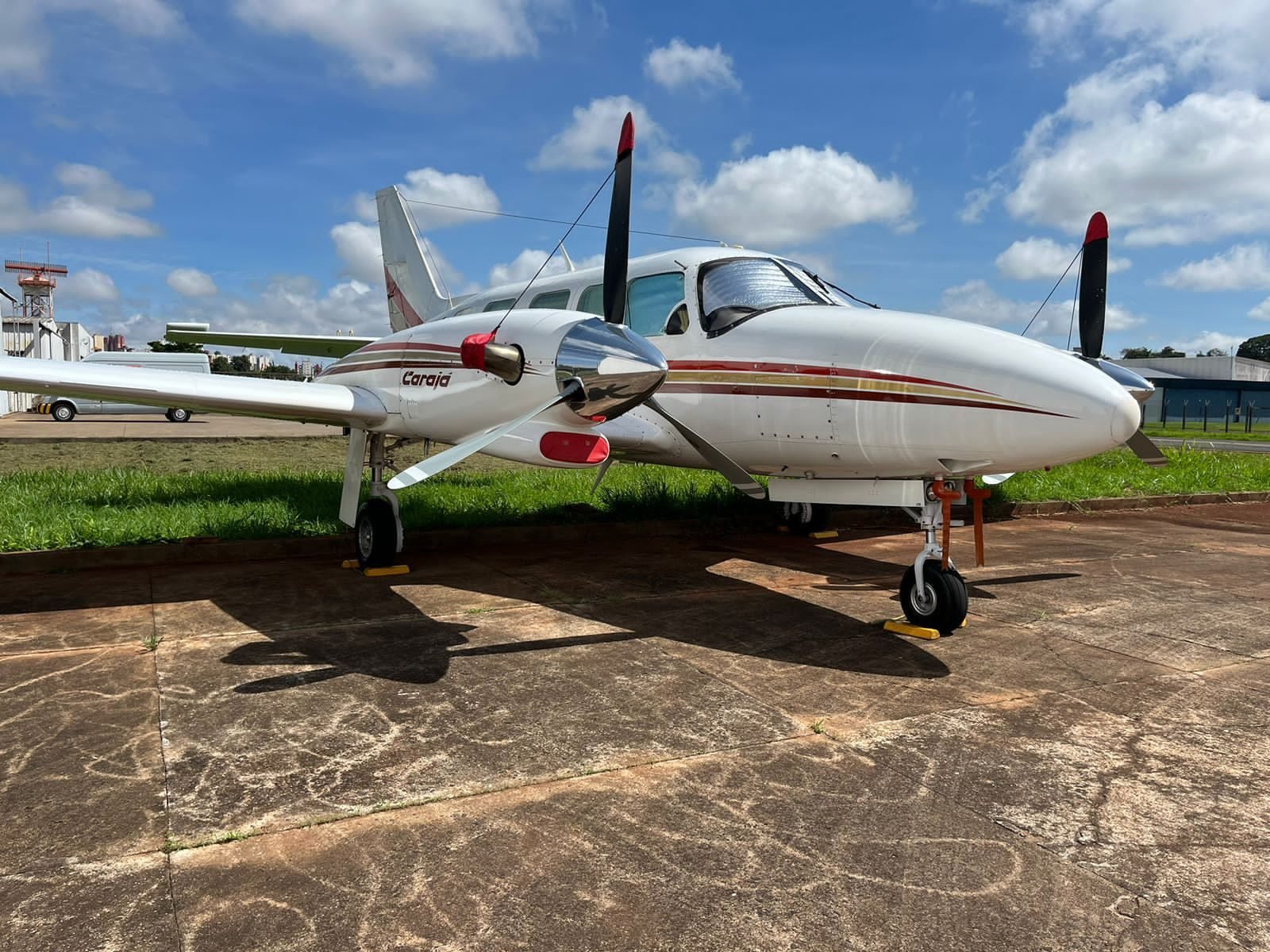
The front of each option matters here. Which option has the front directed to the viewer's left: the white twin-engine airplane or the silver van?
the silver van

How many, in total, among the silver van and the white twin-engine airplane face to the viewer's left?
1

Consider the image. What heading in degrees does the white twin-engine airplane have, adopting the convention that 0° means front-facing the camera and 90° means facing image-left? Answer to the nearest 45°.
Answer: approximately 315°

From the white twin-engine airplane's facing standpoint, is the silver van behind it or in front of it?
behind

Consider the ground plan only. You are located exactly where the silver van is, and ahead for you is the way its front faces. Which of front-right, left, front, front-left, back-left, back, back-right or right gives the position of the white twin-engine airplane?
left

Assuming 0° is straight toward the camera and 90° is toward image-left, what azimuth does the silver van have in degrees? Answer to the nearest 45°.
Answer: approximately 90°
